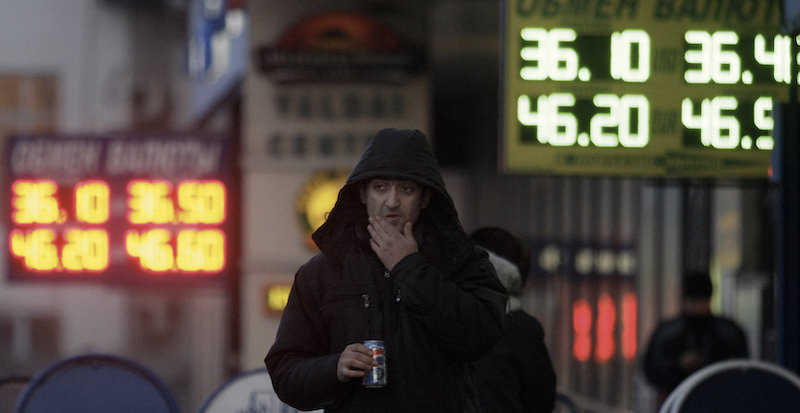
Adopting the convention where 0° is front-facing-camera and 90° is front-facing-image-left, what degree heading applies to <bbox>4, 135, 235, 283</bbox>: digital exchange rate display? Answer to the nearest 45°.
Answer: approximately 0°

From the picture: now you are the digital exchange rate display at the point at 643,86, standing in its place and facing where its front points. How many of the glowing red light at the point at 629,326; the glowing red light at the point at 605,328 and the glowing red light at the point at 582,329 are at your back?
3

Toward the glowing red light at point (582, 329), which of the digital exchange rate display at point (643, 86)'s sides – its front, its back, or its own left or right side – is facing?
back

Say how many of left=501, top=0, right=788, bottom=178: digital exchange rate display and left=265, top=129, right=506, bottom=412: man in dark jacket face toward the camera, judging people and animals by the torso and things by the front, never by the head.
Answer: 2

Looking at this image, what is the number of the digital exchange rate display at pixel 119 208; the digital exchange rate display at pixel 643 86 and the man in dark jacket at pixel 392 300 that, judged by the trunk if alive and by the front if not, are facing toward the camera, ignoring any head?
3

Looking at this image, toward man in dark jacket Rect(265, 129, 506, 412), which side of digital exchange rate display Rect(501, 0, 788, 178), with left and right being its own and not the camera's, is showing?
front

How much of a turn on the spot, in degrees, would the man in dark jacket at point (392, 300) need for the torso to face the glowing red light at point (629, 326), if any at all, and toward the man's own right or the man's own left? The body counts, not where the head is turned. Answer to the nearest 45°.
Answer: approximately 180°

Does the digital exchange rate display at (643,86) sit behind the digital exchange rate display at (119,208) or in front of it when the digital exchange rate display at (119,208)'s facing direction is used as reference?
in front

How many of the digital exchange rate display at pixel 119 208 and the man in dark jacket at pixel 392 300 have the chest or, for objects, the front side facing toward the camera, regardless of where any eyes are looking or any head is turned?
2
